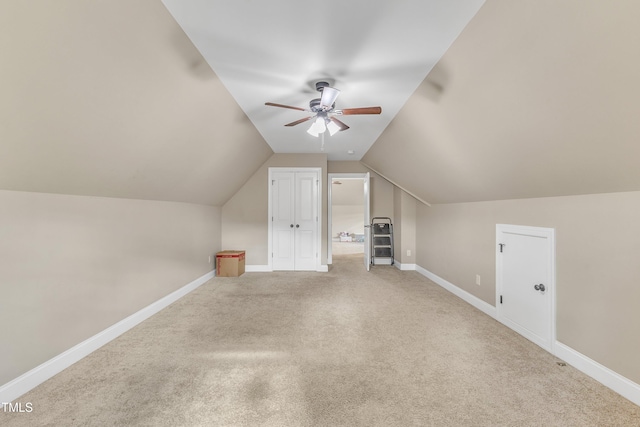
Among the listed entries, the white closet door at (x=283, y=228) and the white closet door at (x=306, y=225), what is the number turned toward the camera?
2

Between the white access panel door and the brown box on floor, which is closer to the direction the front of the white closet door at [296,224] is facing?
the white access panel door

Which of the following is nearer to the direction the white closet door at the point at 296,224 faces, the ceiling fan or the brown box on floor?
the ceiling fan

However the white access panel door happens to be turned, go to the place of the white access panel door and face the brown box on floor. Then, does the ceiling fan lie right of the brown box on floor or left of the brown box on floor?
left

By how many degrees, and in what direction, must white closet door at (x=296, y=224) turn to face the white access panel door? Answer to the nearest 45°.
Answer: approximately 45° to its left

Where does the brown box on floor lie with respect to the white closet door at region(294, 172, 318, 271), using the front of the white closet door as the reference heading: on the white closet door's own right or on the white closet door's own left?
on the white closet door's own right

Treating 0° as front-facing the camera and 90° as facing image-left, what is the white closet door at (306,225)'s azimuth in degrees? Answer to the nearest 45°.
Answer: approximately 0°

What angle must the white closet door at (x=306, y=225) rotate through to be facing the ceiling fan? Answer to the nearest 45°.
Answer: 0° — it already faces it

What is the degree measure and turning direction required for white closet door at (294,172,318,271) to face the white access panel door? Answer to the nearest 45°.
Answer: approximately 45° to its left

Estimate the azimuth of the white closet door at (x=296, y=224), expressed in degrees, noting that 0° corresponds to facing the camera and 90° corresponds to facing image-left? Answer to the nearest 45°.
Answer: approximately 0°

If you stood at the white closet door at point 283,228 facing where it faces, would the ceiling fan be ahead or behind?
ahead
